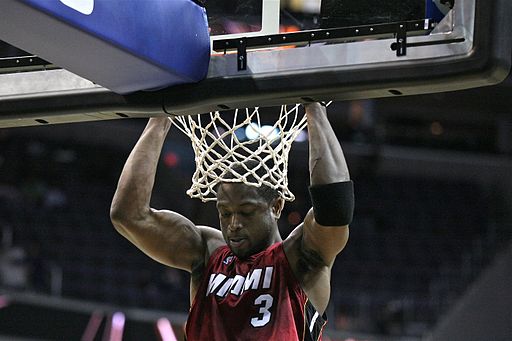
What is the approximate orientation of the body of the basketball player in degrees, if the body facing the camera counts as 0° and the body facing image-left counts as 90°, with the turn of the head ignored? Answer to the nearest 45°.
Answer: approximately 45°
